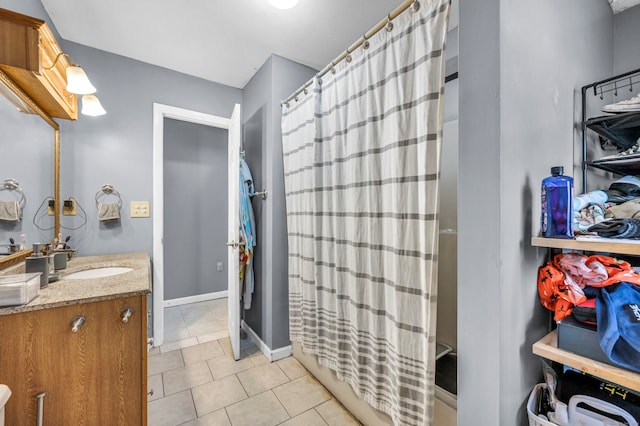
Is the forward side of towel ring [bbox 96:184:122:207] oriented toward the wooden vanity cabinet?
yes

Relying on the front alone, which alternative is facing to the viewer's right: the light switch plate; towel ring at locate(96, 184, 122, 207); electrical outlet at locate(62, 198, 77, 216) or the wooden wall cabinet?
the wooden wall cabinet

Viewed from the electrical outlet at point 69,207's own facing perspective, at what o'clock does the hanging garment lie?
The hanging garment is roughly at 10 o'clock from the electrical outlet.

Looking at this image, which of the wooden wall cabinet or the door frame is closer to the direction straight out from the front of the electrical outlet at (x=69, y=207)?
the wooden wall cabinet

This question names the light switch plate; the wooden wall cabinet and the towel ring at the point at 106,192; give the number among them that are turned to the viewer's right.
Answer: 1

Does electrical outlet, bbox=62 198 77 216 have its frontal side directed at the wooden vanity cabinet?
yes

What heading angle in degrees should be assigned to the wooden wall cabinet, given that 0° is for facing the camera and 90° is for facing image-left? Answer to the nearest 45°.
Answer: approximately 270°

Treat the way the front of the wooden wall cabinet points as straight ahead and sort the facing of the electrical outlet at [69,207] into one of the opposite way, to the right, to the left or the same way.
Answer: to the right

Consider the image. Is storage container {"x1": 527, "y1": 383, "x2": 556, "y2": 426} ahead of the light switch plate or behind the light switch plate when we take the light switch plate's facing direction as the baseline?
ahead

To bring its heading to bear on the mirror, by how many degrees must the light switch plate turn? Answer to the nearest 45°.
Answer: approximately 45° to its right

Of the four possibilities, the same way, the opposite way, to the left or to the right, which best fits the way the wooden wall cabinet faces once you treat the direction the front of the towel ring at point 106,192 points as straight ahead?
to the left
